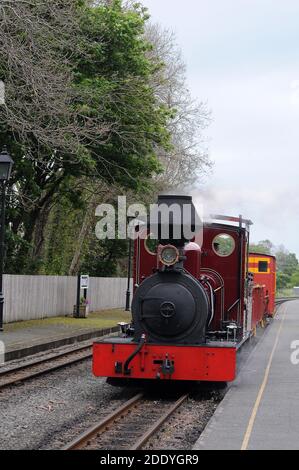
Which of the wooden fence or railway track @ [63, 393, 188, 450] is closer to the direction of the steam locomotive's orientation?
the railway track

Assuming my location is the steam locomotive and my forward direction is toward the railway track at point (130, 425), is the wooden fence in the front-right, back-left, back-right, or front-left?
back-right

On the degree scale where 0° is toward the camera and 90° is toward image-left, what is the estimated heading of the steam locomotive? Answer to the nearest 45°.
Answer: approximately 0°

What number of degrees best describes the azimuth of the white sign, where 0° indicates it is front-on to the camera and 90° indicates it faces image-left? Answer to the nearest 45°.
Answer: approximately 0°

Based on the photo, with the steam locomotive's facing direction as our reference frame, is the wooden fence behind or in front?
behind

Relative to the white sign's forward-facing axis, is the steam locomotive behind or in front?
in front
